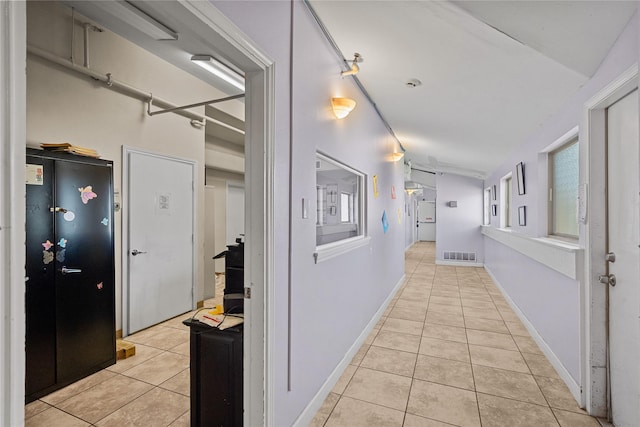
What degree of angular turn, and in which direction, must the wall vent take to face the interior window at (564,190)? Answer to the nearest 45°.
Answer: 0° — it already faces it

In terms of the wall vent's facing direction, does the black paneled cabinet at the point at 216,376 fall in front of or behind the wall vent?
in front

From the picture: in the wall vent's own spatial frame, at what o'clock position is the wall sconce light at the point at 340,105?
The wall sconce light is roughly at 12 o'clock from the wall vent.

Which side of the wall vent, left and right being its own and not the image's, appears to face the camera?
front

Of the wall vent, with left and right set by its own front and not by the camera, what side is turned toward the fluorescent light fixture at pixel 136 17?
front

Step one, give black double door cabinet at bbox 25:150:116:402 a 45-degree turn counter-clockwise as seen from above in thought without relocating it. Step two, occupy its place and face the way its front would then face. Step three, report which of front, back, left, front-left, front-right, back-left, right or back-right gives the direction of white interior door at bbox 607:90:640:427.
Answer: front-right

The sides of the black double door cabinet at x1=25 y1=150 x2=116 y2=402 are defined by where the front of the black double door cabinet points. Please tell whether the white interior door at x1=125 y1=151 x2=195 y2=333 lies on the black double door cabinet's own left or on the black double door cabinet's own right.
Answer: on the black double door cabinet's own left

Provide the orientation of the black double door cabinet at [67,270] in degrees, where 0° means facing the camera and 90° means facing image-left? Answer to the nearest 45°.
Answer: approximately 315°

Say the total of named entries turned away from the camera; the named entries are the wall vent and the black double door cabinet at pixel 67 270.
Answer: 0

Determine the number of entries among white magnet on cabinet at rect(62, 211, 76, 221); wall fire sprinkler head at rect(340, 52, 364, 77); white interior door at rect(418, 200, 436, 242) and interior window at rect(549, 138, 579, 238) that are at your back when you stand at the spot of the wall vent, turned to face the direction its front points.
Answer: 1

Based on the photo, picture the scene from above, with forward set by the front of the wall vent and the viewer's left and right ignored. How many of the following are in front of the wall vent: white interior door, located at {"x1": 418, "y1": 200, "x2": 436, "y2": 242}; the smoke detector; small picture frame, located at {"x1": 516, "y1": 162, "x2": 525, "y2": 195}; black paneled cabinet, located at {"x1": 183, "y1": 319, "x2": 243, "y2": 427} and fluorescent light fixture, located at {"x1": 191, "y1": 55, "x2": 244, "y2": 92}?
4
